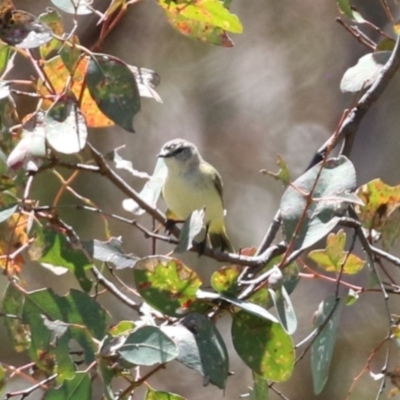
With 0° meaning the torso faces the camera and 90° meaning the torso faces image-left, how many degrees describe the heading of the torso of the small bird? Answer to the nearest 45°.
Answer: approximately 45°

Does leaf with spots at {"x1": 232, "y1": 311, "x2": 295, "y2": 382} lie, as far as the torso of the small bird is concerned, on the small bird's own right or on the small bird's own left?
on the small bird's own left

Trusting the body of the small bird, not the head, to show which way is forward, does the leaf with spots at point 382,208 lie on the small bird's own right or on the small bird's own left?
on the small bird's own left
